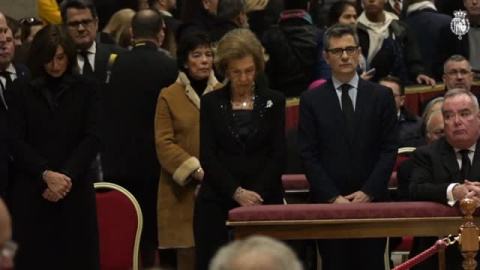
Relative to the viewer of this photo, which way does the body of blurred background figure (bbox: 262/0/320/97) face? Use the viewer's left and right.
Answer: facing away from the viewer

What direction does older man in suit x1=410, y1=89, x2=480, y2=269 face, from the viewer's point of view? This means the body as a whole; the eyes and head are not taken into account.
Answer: toward the camera

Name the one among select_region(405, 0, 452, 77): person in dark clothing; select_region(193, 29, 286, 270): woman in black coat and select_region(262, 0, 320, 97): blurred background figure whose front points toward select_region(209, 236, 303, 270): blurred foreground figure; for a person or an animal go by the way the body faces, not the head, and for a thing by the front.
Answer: the woman in black coat

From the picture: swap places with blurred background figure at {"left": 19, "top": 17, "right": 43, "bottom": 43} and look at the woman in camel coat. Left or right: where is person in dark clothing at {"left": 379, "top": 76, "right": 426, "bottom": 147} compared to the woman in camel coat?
left

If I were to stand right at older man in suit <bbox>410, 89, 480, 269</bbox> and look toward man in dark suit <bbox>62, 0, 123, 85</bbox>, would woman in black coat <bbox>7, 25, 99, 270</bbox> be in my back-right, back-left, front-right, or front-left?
front-left

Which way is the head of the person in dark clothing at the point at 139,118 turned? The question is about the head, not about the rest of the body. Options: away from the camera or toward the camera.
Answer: away from the camera

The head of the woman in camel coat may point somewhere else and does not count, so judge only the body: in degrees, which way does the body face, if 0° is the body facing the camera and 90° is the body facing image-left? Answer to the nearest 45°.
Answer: approximately 315°

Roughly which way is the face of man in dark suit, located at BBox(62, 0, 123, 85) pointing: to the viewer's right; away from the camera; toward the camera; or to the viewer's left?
toward the camera

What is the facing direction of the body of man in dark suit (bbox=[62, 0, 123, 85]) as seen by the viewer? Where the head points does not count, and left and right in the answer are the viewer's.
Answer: facing the viewer

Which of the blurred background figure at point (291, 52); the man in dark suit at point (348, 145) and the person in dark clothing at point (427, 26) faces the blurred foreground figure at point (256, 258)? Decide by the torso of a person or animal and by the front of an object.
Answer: the man in dark suit

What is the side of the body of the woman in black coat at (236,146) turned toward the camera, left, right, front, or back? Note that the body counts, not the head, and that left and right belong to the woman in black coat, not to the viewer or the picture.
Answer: front

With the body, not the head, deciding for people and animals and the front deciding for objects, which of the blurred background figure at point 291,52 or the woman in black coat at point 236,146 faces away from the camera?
the blurred background figure
